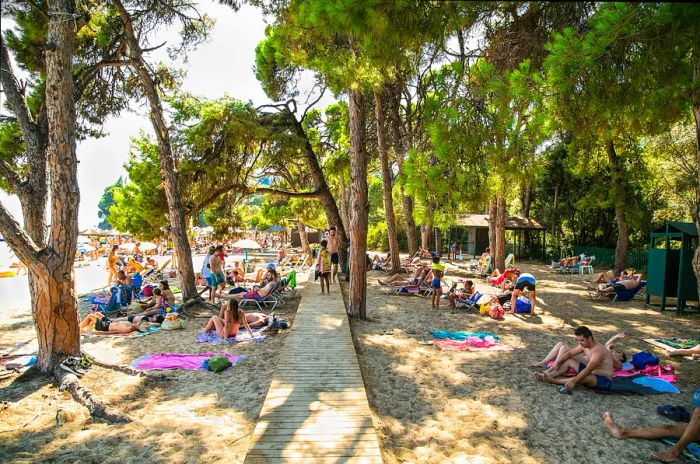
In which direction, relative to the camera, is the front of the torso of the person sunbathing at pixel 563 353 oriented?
to the viewer's left

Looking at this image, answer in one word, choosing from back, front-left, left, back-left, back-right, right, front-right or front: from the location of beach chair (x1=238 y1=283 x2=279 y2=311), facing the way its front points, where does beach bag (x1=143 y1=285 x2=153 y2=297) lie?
front-right

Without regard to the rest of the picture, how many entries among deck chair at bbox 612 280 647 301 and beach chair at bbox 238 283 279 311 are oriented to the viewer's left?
2

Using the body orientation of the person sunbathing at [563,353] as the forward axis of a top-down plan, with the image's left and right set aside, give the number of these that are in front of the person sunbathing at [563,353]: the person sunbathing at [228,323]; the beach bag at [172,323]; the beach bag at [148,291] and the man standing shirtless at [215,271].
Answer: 4

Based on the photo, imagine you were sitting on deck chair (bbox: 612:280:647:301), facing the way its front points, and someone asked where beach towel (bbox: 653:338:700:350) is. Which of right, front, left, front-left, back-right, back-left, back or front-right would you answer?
left

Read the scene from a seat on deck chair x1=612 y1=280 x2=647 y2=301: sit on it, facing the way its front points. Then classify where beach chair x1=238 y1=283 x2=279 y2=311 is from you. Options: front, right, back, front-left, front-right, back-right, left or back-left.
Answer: front-left

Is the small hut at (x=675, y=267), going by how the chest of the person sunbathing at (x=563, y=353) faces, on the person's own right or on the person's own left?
on the person's own right

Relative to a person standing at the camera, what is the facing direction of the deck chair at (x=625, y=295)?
facing to the left of the viewer

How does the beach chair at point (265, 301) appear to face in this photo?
to the viewer's left

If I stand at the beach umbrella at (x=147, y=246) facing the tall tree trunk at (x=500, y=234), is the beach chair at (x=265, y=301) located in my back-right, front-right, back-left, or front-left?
front-right

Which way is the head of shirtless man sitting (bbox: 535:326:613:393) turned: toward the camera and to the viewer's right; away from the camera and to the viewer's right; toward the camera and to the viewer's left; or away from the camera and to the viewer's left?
toward the camera and to the viewer's left
